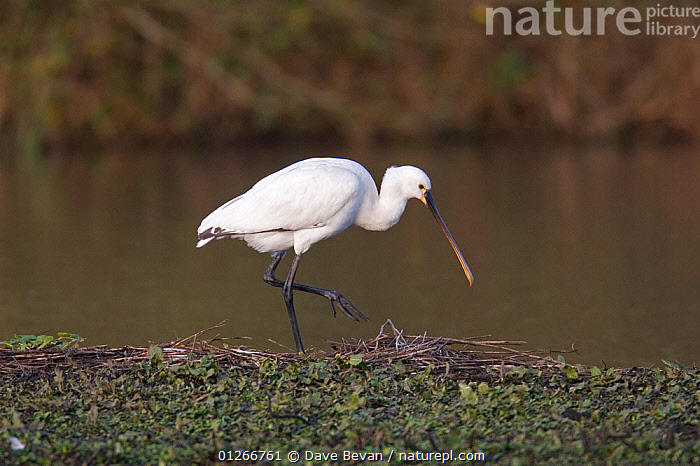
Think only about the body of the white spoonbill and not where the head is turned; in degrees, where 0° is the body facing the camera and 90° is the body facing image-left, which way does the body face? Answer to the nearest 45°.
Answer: approximately 270°
